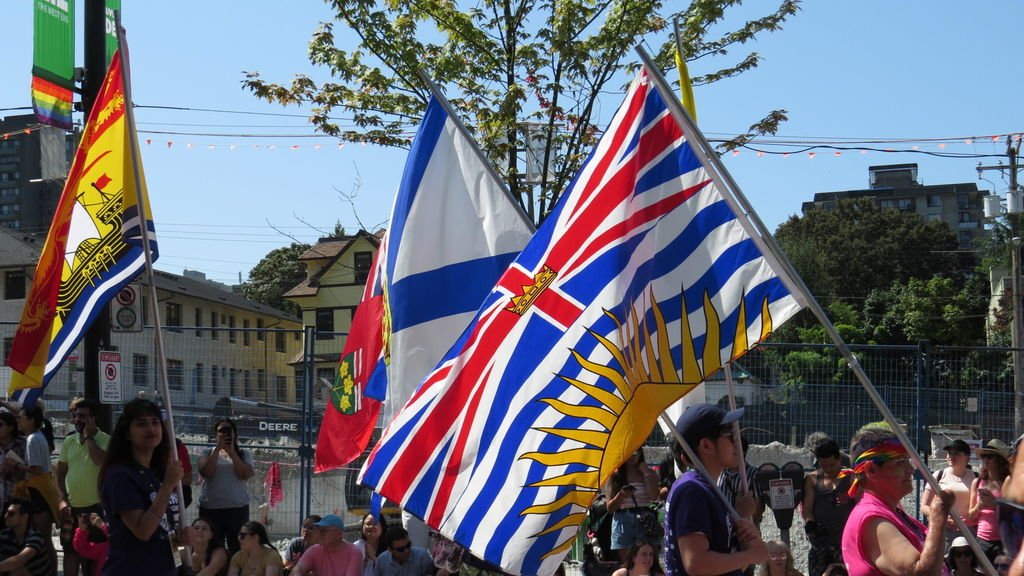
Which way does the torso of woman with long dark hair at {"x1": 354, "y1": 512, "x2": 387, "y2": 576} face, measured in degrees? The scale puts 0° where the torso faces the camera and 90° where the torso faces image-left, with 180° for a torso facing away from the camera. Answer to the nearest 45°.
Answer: approximately 0°

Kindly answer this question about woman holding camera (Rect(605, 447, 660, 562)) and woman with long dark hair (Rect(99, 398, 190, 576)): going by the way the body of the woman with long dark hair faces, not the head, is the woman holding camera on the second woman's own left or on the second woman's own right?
on the second woman's own left

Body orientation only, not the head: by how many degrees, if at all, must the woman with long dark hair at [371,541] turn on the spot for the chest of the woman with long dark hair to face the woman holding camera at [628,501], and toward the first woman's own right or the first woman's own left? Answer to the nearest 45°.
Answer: approximately 90° to the first woman's own left

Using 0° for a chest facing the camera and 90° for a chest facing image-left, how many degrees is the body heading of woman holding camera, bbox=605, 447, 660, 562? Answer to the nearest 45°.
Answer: approximately 315°

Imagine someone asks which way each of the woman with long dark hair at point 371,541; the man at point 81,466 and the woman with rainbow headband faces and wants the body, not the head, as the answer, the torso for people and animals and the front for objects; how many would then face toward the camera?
2

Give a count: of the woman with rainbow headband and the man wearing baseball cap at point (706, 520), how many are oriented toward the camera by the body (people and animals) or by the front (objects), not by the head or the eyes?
0

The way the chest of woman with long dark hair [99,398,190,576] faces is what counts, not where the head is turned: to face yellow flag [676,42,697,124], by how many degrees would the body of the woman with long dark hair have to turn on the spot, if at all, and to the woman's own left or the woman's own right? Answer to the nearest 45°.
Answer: approximately 45° to the woman's own left

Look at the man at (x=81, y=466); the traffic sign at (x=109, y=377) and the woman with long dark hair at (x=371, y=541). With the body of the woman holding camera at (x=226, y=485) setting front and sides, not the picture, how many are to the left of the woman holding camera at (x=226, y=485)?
1
